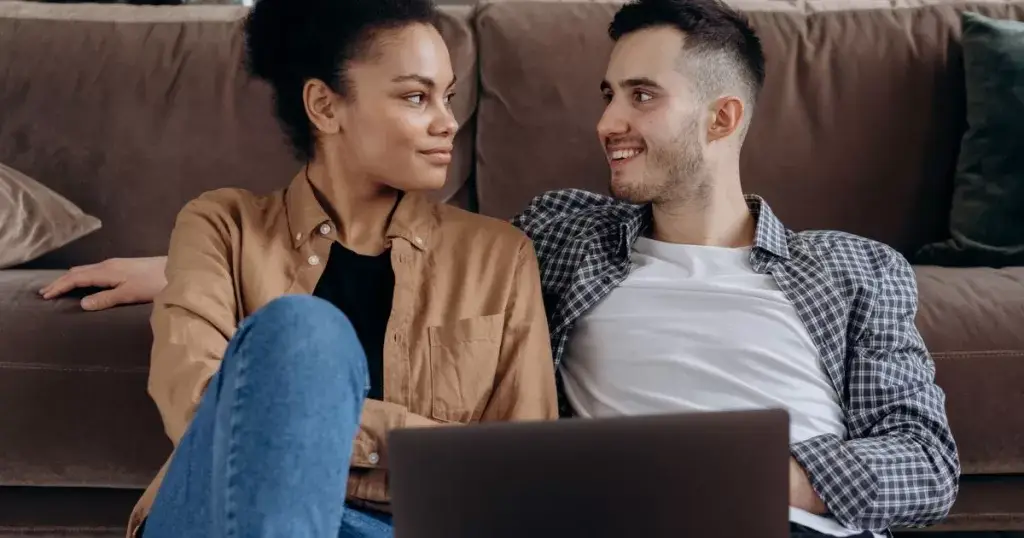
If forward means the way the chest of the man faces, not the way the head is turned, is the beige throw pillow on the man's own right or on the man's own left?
on the man's own right

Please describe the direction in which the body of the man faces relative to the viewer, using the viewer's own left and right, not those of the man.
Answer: facing the viewer

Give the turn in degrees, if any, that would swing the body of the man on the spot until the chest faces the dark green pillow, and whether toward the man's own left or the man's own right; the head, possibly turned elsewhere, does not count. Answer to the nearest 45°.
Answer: approximately 135° to the man's own left

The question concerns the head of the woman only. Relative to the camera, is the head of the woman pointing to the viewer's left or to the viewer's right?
to the viewer's right

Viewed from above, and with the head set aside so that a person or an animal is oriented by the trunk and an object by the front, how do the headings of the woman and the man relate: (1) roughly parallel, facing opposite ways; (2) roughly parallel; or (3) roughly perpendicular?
roughly parallel

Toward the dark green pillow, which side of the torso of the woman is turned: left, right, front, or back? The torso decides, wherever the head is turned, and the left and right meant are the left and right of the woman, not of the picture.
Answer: left

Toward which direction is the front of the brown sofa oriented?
toward the camera

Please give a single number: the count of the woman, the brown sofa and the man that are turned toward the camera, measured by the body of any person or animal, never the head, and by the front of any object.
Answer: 3

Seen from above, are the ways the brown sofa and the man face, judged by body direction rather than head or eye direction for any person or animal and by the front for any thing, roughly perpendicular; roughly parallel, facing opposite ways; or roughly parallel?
roughly parallel

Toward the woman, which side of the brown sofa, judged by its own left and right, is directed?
front
